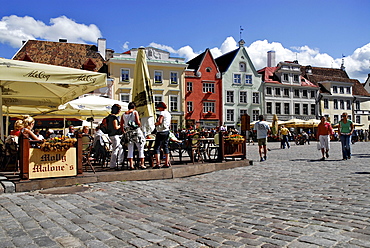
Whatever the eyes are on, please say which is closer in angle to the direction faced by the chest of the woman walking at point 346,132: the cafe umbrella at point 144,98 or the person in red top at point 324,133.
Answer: the cafe umbrella

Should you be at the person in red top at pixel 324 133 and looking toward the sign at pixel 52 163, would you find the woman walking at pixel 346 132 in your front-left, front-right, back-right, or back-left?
back-left

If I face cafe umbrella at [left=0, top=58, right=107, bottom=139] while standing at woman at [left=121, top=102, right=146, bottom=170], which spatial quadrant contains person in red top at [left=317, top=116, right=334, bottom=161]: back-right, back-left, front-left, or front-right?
back-right

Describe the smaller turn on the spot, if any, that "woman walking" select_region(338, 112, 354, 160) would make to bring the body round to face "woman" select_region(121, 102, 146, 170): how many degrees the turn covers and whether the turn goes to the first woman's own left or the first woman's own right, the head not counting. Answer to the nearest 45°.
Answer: approximately 45° to the first woman's own right

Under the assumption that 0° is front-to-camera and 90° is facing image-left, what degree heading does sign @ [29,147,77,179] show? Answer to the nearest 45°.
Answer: approximately 0°

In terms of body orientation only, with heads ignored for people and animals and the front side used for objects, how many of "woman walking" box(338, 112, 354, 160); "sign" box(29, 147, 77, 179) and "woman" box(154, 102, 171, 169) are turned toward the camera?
2

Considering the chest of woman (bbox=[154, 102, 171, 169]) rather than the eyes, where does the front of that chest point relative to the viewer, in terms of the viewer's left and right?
facing away from the viewer and to the left of the viewer

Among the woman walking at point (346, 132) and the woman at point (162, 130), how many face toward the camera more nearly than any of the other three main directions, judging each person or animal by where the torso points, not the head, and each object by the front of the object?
1

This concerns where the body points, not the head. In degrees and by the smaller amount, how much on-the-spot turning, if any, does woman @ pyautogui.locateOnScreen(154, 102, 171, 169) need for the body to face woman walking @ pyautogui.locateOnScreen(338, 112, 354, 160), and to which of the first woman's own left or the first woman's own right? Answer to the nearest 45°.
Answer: approximately 90° to the first woman's own right

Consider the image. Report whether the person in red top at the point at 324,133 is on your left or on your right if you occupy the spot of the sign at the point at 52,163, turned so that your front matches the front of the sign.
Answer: on your left

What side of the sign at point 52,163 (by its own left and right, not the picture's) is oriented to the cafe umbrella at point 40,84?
back

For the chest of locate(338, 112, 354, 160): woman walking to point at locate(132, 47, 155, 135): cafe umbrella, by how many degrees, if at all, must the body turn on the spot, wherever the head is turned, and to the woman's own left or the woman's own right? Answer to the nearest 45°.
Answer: approximately 45° to the woman's own right

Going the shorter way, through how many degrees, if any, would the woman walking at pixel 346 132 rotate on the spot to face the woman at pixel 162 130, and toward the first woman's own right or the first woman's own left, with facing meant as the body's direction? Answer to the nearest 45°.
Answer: approximately 45° to the first woman's own right

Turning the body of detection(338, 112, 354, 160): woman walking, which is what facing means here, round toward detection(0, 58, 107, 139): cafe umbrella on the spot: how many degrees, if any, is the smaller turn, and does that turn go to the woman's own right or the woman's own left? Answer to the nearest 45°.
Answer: approximately 45° to the woman's own right
